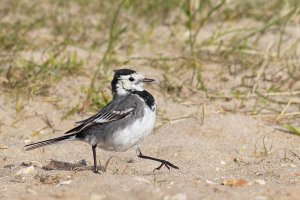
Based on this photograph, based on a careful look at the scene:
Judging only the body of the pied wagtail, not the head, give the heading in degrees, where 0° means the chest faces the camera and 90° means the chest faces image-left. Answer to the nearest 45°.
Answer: approximately 270°

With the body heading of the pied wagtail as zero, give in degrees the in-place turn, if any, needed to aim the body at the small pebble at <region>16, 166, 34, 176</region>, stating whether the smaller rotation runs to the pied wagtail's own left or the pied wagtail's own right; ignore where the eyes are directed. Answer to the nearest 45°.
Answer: approximately 180°
